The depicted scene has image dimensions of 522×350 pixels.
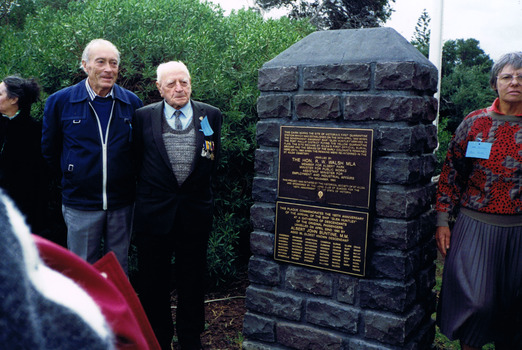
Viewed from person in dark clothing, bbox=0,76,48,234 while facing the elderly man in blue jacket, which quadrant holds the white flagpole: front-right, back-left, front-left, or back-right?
front-left

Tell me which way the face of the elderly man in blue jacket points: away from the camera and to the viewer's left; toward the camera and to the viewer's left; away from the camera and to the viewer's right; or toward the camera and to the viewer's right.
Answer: toward the camera and to the viewer's right

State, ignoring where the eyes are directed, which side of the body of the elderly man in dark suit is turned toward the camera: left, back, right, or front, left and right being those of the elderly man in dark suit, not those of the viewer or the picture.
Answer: front

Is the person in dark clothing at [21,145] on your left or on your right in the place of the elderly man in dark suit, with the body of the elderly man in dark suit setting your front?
on your right

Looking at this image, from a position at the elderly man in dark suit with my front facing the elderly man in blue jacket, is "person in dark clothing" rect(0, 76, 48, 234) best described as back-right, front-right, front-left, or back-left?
front-right

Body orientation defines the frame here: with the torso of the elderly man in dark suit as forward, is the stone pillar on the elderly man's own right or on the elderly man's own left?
on the elderly man's own left

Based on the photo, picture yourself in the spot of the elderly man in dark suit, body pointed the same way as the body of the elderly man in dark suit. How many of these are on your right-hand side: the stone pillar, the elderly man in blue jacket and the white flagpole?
1

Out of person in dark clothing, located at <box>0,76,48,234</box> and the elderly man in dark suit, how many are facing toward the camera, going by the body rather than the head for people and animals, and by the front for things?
1

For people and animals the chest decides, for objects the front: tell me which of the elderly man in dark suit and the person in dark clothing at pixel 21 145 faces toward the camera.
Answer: the elderly man in dark suit

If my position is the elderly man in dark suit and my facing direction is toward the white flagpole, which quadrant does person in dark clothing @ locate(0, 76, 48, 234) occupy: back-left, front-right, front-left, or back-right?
back-left

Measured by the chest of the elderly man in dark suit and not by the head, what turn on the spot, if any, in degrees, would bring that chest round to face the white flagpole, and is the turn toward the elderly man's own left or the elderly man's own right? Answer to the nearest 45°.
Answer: approximately 135° to the elderly man's own left
